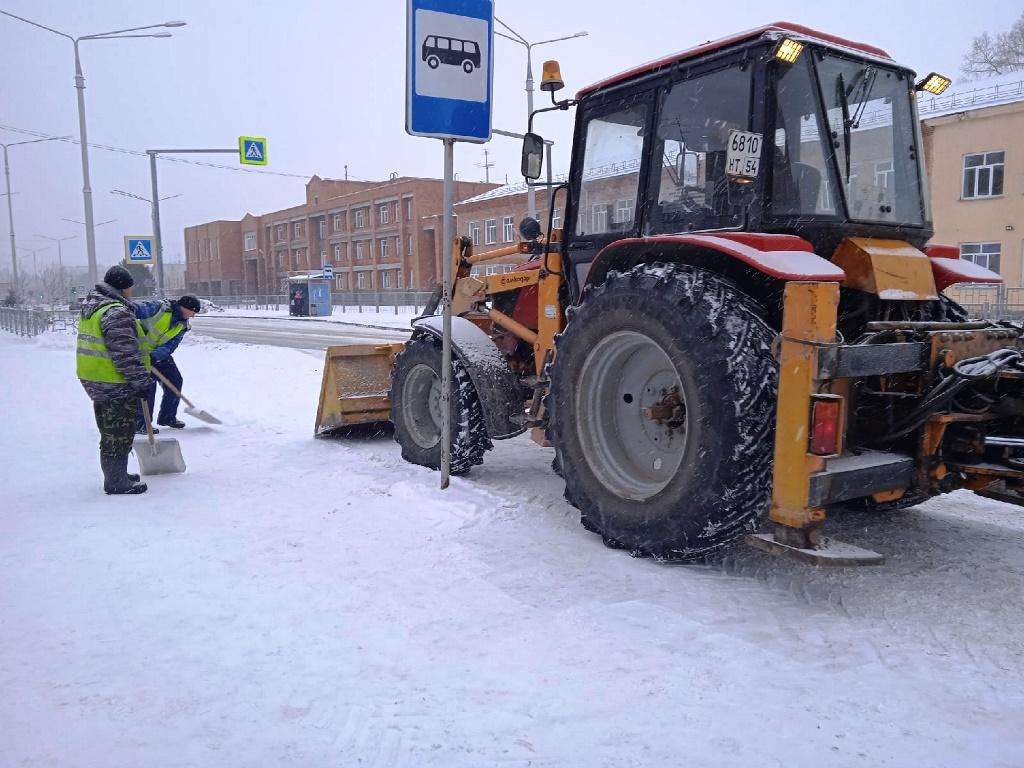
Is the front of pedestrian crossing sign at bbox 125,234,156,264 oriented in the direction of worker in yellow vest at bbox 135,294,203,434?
yes

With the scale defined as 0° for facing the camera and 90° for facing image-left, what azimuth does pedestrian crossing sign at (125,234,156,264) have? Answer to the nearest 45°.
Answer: approximately 0°

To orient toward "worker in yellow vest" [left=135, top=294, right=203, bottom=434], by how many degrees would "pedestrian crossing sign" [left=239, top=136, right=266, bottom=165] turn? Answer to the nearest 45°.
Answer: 0° — it already faces them

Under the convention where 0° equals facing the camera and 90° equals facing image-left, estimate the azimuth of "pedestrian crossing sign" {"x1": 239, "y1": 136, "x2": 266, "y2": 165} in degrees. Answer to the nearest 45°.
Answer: approximately 0°

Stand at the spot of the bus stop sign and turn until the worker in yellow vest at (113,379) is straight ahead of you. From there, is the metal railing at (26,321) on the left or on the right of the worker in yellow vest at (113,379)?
right

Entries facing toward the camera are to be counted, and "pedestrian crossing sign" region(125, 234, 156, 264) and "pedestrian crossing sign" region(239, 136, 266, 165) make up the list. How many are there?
2

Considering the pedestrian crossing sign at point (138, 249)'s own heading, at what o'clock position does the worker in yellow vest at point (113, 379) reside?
The worker in yellow vest is roughly at 12 o'clock from the pedestrian crossing sign.
